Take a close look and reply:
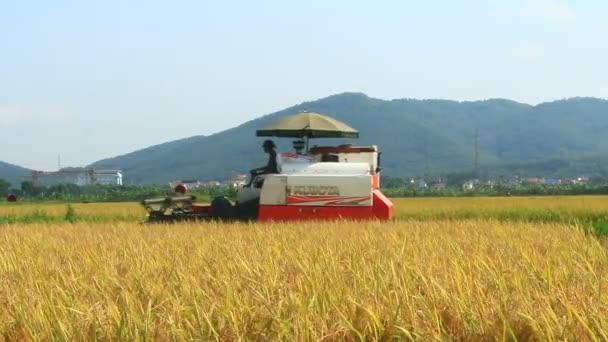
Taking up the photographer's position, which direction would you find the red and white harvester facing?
facing to the left of the viewer

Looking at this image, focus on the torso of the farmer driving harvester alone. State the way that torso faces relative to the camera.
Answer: to the viewer's left
